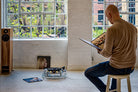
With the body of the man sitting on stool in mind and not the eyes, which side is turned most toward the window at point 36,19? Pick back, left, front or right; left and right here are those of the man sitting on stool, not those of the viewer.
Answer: front

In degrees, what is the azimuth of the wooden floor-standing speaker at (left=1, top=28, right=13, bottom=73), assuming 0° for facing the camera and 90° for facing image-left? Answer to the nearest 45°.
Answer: approximately 0°

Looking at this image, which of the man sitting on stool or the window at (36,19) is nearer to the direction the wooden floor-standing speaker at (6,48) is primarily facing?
the man sitting on stool

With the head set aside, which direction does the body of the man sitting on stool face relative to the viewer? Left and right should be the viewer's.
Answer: facing away from the viewer and to the left of the viewer

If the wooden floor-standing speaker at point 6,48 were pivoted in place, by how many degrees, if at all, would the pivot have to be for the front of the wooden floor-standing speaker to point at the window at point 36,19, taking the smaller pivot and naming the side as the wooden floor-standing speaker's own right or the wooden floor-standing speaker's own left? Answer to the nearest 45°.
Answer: approximately 135° to the wooden floor-standing speaker's own left

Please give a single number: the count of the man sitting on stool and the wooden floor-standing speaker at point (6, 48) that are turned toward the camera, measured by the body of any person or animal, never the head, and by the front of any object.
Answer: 1

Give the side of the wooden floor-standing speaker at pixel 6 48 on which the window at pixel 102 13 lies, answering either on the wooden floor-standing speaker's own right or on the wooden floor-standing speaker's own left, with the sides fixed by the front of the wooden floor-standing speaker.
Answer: on the wooden floor-standing speaker's own left

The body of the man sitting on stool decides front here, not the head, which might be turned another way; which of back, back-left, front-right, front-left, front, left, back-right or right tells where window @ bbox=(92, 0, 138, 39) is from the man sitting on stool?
front-right

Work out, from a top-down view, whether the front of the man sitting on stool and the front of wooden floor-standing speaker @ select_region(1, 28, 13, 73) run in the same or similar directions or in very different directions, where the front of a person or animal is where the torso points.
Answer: very different directions

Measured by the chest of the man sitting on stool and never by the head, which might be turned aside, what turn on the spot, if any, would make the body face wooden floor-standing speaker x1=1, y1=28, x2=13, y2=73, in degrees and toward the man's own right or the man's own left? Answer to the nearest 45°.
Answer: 0° — they already face it
